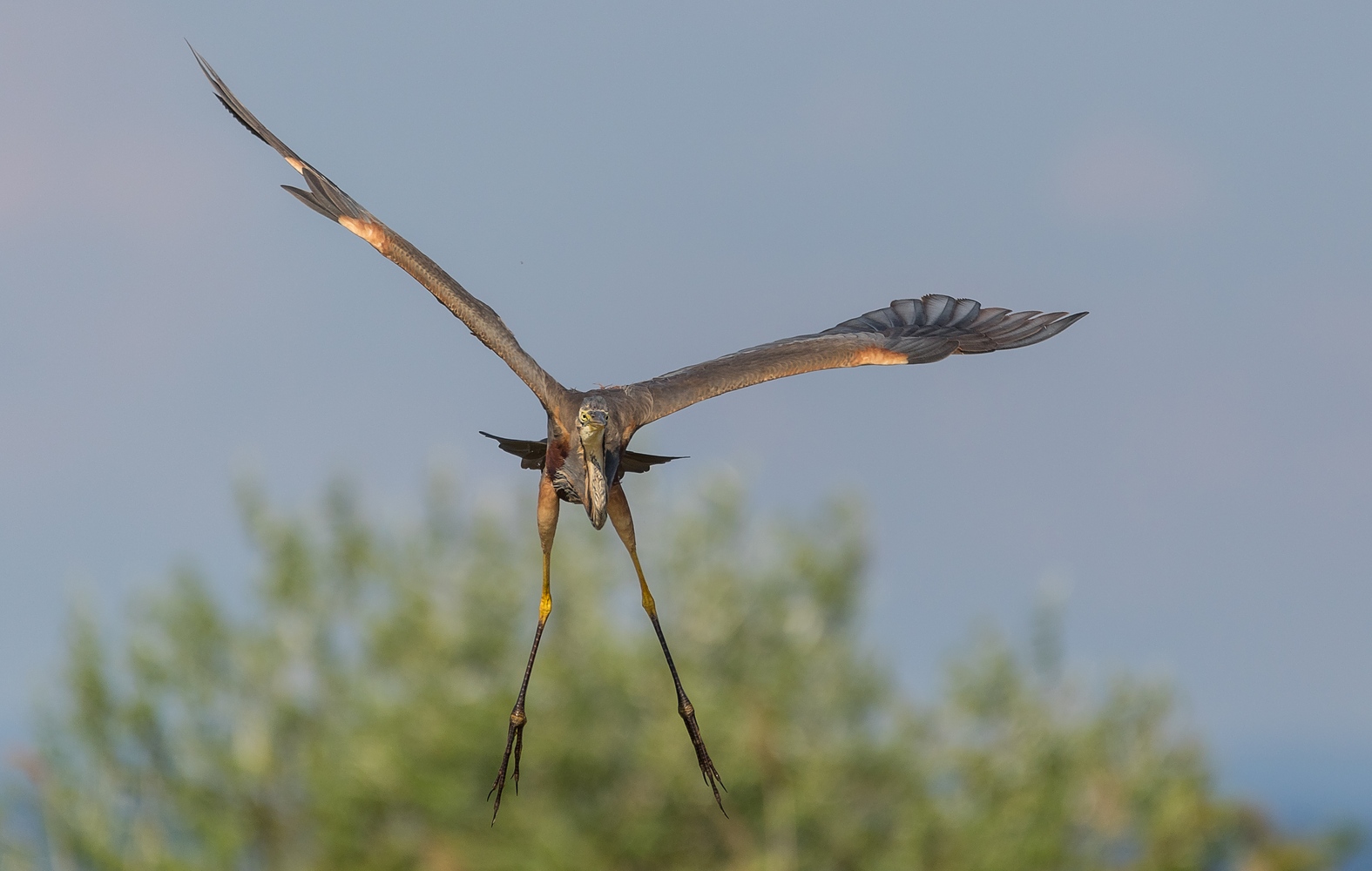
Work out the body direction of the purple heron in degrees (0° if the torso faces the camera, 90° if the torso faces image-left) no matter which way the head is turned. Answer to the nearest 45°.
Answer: approximately 0°
